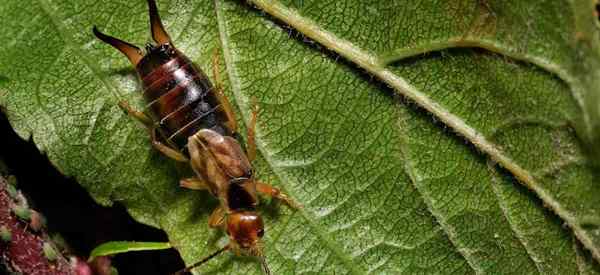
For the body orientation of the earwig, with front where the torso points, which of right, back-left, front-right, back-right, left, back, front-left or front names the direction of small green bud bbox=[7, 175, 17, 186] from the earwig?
back-right

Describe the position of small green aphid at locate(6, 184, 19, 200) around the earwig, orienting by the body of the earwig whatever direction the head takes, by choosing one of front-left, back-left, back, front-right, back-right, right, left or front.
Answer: back-right

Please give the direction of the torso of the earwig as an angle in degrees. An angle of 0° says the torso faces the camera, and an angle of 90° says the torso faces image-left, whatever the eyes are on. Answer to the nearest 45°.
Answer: approximately 315°
